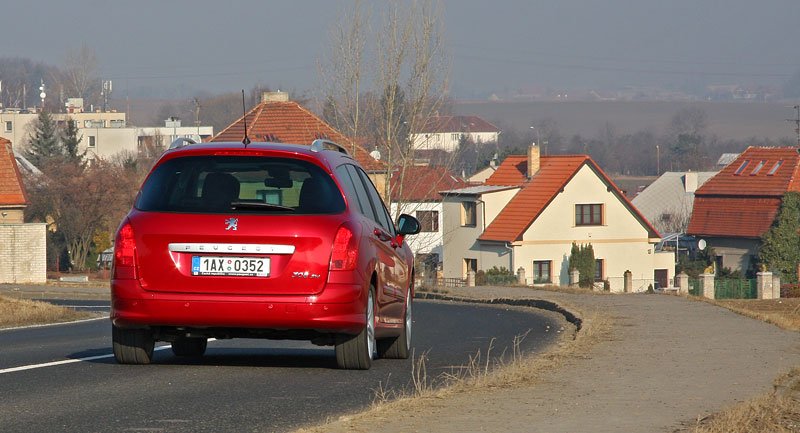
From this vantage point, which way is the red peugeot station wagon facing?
away from the camera
